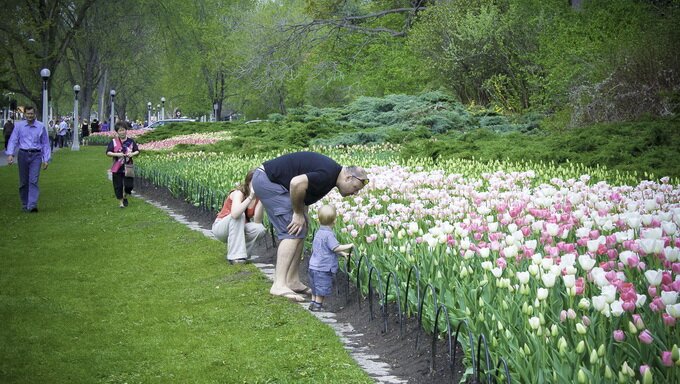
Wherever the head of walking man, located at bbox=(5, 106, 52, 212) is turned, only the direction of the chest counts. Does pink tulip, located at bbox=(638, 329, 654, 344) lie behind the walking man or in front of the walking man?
in front

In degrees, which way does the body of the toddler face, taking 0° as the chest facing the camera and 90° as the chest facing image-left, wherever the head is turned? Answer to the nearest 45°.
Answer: approximately 225°

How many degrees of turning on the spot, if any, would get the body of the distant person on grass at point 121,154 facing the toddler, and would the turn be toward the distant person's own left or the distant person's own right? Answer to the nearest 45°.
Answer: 0° — they already face them

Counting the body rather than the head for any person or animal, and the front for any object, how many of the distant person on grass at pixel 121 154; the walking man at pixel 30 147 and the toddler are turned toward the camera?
2

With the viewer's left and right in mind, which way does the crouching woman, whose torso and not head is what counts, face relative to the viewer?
facing the viewer and to the right of the viewer

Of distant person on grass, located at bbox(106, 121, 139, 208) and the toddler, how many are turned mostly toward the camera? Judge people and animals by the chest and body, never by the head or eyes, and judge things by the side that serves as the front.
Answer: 1

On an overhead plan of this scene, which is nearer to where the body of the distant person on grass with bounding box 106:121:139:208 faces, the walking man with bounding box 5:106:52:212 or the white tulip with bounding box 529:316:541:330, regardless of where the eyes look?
the white tulip
